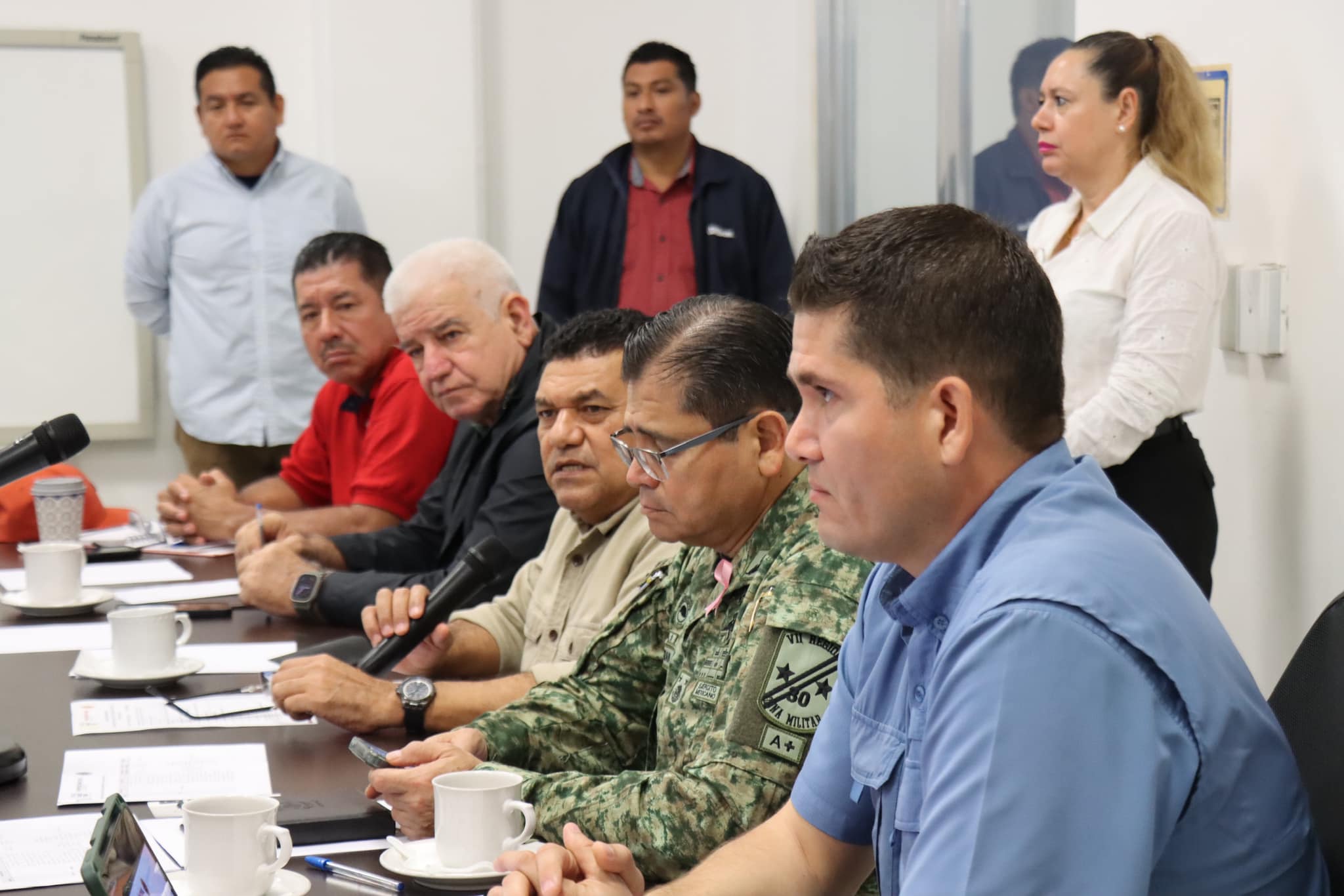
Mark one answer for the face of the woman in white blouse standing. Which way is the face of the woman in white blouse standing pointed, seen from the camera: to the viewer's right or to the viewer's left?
to the viewer's left

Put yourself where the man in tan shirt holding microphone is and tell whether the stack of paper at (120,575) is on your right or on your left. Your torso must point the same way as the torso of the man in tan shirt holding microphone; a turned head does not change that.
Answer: on your right

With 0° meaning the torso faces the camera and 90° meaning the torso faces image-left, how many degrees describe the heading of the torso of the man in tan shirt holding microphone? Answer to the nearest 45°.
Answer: approximately 45°

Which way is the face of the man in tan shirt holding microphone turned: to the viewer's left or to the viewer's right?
to the viewer's left

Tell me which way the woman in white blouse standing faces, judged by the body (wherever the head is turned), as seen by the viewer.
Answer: to the viewer's left

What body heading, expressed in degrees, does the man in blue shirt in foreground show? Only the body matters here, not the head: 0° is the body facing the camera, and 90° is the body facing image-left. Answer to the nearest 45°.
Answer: approximately 90°

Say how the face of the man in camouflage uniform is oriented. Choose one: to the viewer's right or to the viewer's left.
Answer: to the viewer's left
